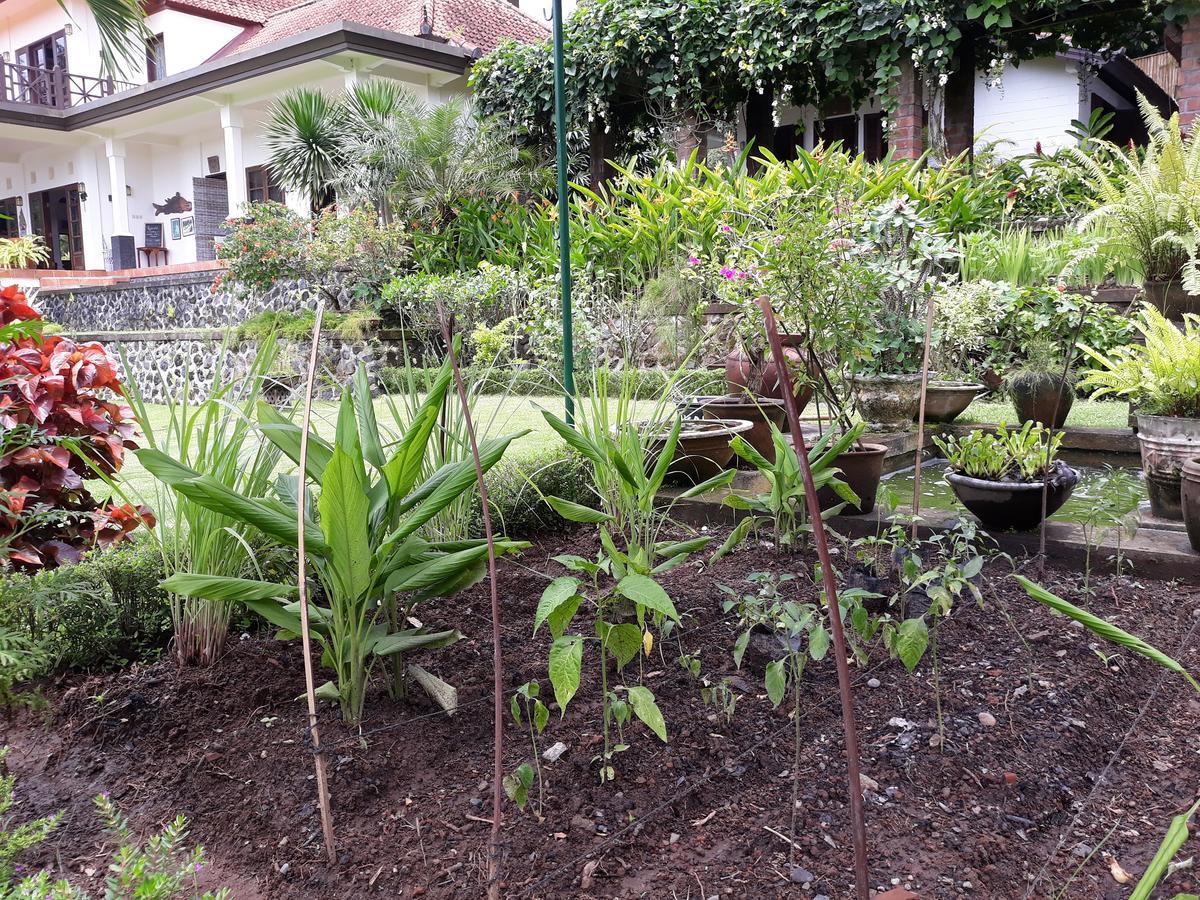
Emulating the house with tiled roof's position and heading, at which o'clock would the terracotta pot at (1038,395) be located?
The terracotta pot is roughly at 10 o'clock from the house with tiled roof.

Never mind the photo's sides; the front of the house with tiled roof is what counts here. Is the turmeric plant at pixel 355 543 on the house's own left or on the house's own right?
on the house's own left

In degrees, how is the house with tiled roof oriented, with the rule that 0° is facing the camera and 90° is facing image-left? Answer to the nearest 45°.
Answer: approximately 45°

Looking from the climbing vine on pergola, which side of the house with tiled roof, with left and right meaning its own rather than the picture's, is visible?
left
